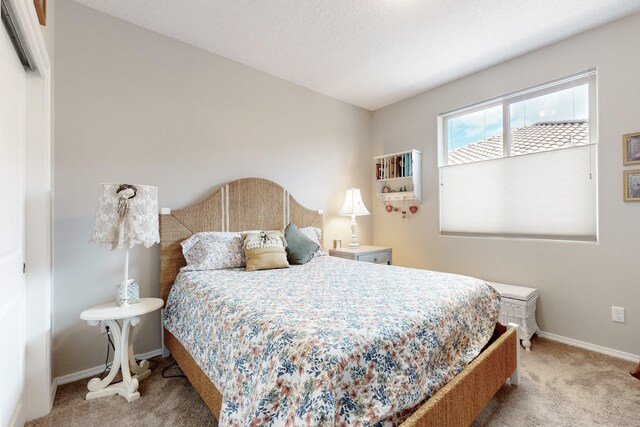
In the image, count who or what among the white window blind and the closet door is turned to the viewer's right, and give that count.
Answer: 1

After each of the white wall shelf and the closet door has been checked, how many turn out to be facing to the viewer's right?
1

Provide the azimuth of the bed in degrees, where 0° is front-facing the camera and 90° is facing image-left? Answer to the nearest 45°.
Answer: approximately 315°

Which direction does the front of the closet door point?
to the viewer's right

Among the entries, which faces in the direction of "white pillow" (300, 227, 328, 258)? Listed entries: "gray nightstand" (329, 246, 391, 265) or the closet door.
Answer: the closet door

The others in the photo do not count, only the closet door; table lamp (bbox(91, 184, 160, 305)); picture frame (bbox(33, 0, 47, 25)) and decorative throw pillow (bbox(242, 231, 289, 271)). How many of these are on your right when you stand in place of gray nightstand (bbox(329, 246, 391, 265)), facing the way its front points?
4

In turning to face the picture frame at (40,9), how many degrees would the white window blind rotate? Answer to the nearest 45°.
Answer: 0° — it already faces it

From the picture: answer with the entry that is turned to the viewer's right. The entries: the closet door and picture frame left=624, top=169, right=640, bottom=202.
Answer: the closet door

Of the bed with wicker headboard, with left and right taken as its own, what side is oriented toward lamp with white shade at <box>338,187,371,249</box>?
left

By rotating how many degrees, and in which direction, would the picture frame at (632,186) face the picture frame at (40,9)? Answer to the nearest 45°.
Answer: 0° — it already faces it
